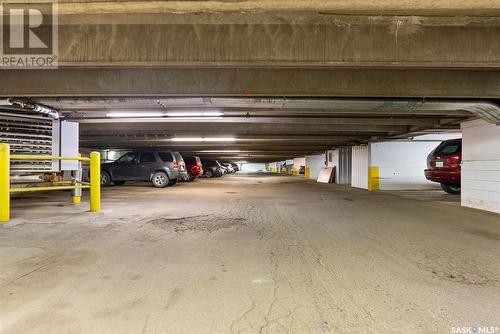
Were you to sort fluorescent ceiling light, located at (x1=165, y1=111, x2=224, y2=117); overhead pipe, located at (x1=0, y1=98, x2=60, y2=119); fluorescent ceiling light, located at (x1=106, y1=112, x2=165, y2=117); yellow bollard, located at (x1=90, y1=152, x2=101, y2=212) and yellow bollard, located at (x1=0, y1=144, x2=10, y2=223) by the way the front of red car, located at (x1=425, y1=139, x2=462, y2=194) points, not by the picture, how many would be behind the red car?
5

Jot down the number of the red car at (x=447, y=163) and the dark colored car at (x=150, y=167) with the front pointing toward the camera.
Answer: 0

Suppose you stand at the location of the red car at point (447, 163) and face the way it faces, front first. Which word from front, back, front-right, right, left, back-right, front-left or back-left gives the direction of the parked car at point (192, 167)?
back-left

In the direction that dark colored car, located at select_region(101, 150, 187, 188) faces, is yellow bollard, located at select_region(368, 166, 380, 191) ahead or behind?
behind

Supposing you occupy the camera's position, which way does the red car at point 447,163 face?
facing away from the viewer and to the right of the viewer

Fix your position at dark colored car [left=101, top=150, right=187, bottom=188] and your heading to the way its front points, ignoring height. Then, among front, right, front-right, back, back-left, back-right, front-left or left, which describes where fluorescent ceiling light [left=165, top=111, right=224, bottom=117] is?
back-left

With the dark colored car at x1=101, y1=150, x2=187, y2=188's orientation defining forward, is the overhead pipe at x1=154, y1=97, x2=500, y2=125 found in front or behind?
behind

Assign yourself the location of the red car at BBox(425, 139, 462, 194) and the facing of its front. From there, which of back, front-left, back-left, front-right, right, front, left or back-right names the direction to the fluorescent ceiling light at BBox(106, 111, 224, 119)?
back

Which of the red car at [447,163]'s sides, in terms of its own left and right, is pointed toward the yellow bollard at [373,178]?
left

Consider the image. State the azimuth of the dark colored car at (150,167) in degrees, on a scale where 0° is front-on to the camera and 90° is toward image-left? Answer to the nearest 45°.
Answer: approximately 135°

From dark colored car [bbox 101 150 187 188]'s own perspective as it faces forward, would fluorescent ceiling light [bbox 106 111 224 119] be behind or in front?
behind

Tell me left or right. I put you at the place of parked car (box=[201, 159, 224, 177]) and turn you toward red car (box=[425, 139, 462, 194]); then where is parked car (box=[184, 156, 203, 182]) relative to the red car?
right

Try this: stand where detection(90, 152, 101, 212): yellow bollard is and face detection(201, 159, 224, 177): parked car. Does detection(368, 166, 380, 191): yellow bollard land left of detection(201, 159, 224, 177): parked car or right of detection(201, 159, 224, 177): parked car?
right

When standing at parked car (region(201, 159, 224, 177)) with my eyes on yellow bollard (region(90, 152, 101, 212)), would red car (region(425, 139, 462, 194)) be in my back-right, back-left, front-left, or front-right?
front-left
